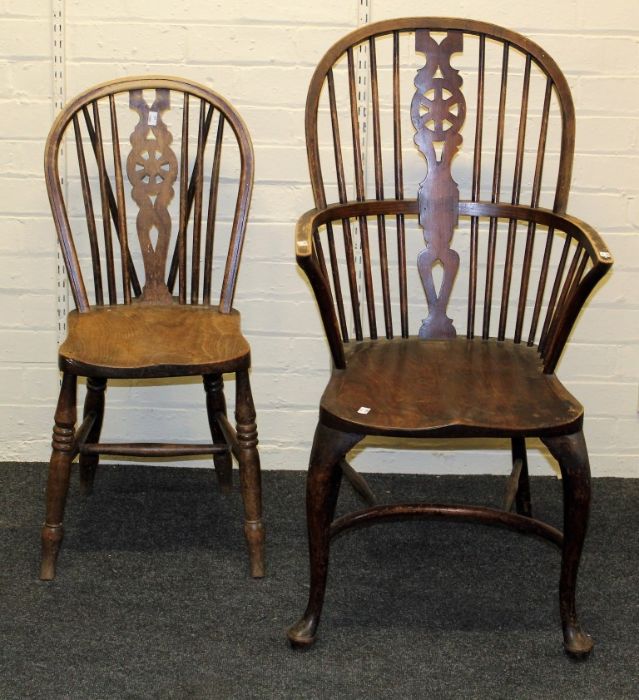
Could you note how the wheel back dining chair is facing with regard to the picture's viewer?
facing the viewer

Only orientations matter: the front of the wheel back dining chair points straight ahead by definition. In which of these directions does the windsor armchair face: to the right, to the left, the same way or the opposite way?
the same way

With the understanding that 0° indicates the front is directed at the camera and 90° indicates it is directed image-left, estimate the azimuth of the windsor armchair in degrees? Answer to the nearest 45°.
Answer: approximately 0°

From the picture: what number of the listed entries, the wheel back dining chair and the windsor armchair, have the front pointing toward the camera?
2

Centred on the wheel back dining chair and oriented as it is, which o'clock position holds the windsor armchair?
The windsor armchair is roughly at 10 o'clock from the wheel back dining chair.

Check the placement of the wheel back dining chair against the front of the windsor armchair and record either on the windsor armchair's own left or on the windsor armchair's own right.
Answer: on the windsor armchair's own right
